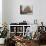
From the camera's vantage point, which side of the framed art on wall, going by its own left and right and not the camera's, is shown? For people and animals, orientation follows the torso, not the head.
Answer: front
